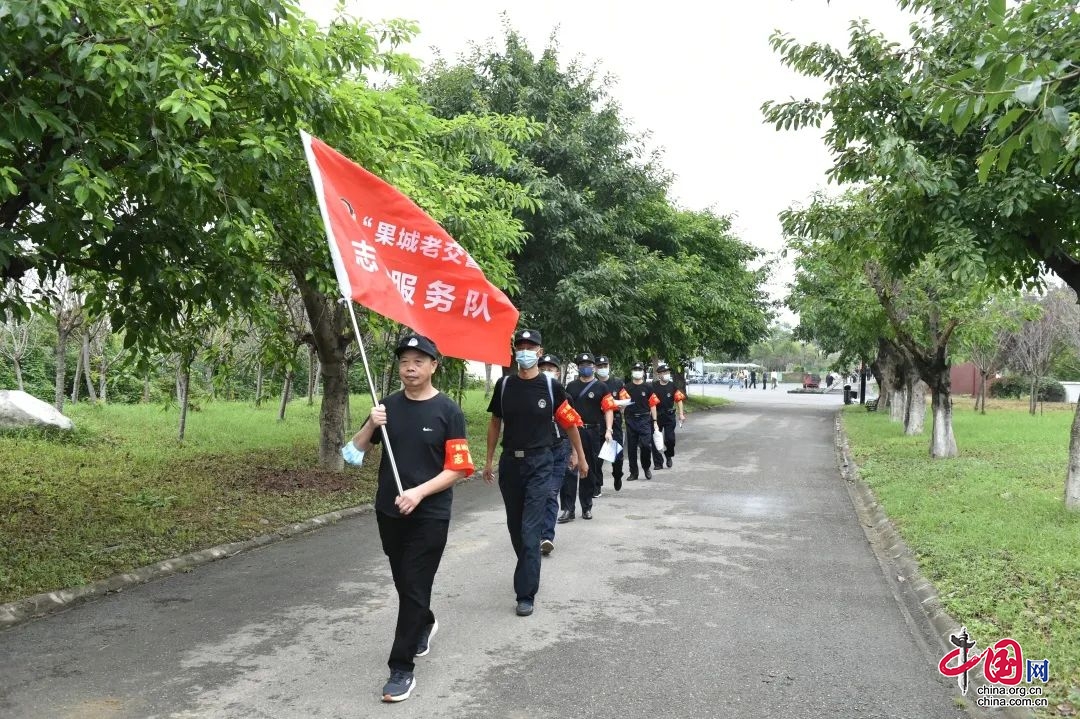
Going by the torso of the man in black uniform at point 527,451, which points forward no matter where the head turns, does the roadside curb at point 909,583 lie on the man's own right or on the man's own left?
on the man's own left

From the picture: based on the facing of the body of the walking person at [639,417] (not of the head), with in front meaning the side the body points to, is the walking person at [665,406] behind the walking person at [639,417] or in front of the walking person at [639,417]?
behind

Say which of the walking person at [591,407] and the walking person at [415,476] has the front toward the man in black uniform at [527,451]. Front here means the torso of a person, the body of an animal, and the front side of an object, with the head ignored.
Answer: the walking person at [591,407]

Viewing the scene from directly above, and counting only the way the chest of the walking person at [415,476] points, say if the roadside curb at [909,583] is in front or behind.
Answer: behind

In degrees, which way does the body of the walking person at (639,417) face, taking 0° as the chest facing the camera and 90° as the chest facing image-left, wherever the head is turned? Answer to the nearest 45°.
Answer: approximately 0°

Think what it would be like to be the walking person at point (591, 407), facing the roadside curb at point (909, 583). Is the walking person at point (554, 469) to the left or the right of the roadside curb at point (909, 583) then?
right

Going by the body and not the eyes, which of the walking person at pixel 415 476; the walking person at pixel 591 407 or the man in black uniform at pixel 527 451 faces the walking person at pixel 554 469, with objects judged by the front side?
the walking person at pixel 591 407

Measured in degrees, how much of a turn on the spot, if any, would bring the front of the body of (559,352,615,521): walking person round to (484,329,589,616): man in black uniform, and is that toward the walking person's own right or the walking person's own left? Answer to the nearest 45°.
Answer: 0° — they already face them

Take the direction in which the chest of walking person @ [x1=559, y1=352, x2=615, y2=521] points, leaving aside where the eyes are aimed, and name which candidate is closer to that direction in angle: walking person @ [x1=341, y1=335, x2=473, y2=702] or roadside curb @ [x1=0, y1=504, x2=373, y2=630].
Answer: the walking person
